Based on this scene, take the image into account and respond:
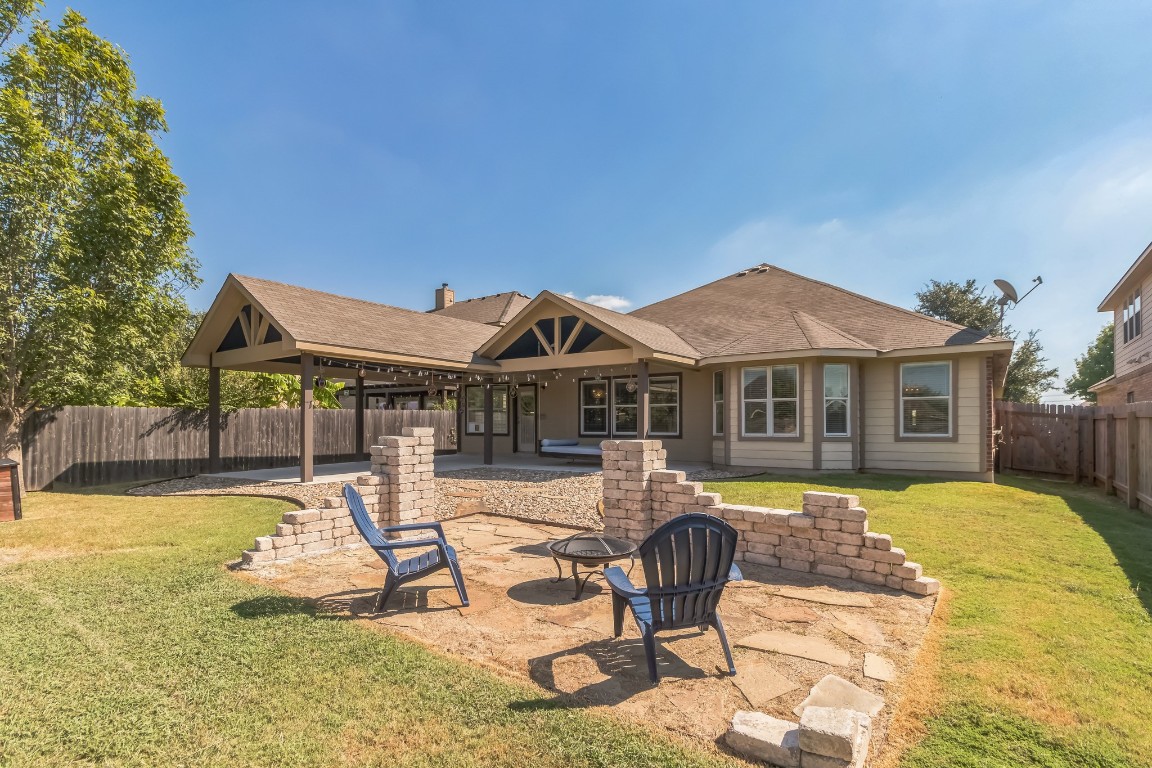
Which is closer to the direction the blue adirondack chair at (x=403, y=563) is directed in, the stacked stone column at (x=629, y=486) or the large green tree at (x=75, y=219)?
the stacked stone column

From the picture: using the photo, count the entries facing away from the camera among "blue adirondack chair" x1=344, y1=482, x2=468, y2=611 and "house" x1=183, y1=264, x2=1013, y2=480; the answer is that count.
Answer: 1
